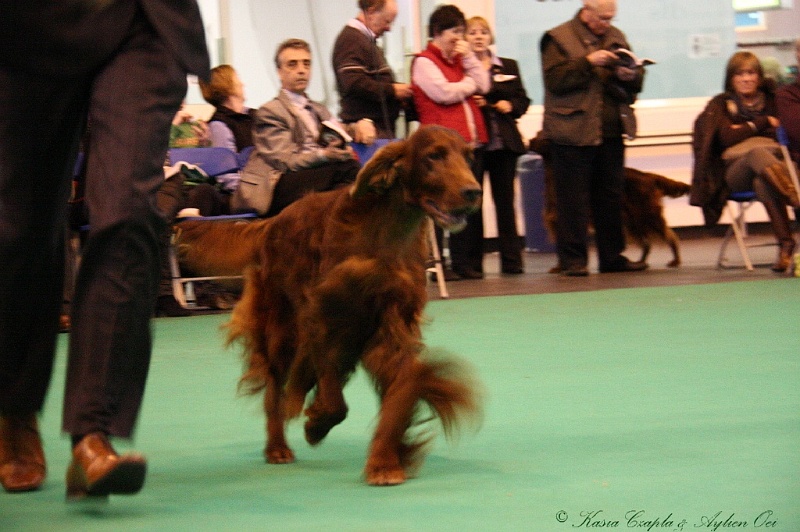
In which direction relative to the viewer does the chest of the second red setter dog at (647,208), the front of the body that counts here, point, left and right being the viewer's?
facing to the left of the viewer

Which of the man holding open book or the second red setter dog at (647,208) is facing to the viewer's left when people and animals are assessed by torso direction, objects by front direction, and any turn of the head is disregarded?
the second red setter dog

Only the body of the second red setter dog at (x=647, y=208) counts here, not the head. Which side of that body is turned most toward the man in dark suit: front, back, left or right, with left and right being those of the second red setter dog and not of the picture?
left

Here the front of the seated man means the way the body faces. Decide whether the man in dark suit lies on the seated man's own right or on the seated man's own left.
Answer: on the seated man's own right

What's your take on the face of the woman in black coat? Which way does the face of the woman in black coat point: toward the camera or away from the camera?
toward the camera

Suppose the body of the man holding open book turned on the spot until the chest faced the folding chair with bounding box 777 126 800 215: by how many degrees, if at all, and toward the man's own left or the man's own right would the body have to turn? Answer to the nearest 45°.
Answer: approximately 45° to the man's own left

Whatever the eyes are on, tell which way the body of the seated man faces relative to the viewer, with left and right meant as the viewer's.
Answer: facing the viewer and to the right of the viewer

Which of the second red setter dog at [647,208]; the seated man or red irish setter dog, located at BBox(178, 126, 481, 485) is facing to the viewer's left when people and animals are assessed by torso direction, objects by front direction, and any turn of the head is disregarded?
the second red setter dog

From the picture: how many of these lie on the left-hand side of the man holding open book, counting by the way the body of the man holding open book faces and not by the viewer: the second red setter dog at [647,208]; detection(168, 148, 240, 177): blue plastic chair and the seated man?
1

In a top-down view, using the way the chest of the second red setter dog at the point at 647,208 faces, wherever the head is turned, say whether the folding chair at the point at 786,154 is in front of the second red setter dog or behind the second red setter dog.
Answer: behind

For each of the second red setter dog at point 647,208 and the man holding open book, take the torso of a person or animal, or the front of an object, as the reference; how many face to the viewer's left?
1
